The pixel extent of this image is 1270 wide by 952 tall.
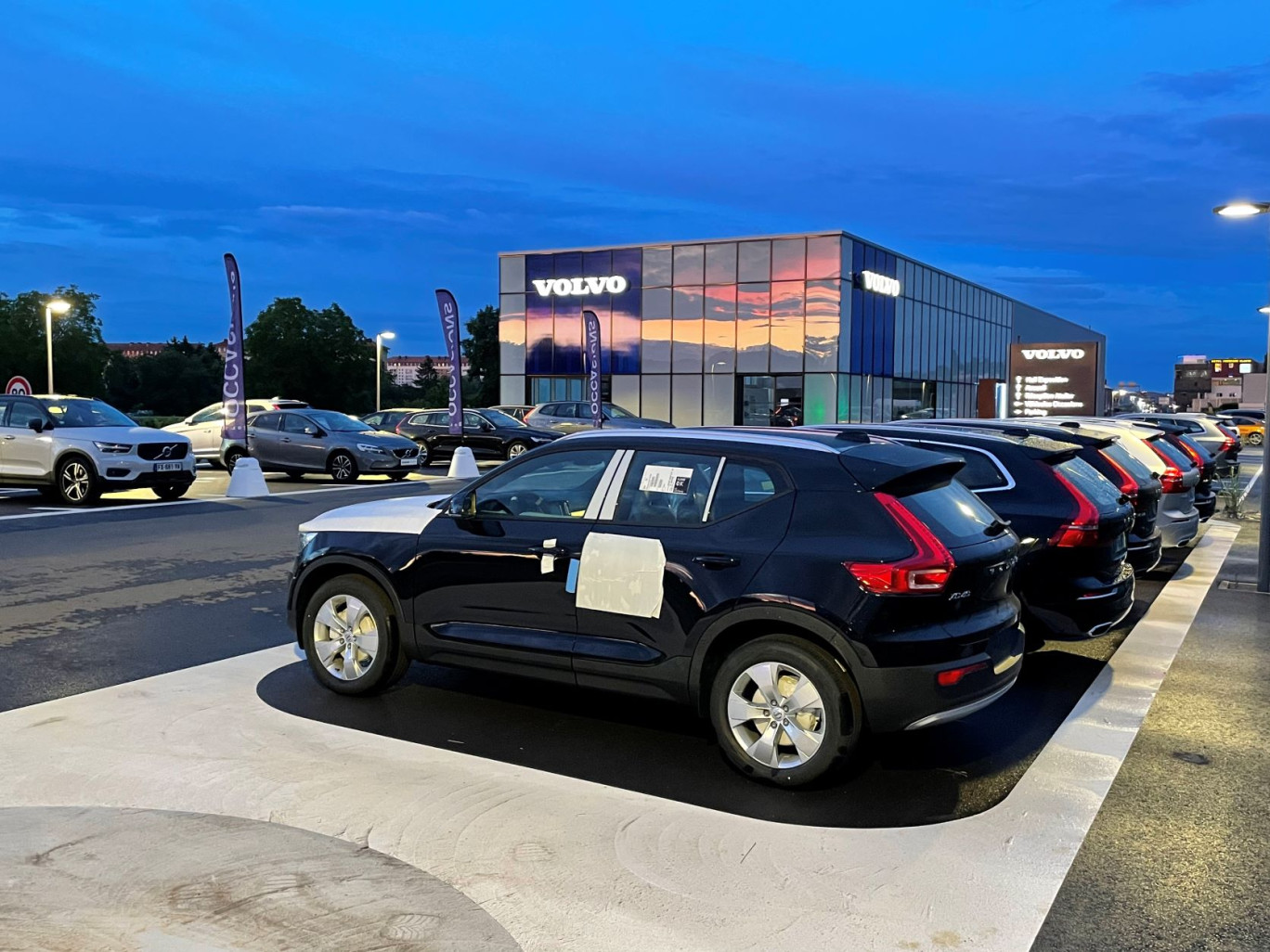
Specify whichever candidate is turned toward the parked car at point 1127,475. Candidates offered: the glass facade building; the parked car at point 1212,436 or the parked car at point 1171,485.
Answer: the glass facade building

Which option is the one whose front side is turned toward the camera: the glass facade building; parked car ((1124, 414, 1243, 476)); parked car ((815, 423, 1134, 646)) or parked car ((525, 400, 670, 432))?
the glass facade building

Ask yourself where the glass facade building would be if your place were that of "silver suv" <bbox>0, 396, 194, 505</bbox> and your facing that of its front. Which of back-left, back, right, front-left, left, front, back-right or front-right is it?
left

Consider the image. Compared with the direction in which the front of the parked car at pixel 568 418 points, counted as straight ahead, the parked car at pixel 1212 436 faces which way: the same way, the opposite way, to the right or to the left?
to the left

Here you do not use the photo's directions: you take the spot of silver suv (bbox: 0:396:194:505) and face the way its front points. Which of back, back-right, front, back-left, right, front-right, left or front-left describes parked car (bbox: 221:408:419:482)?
left

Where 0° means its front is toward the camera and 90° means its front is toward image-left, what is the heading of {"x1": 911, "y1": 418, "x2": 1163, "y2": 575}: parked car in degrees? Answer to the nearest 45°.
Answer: approximately 135°

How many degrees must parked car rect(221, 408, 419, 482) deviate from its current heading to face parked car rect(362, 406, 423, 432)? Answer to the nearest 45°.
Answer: approximately 135° to its left

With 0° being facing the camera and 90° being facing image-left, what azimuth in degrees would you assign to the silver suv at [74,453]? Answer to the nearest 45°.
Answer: approximately 315°

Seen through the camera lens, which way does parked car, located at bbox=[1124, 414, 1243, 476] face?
facing away from the viewer and to the left of the viewer

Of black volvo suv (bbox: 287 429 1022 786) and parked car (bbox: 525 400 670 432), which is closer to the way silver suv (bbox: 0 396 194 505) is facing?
the black volvo suv
